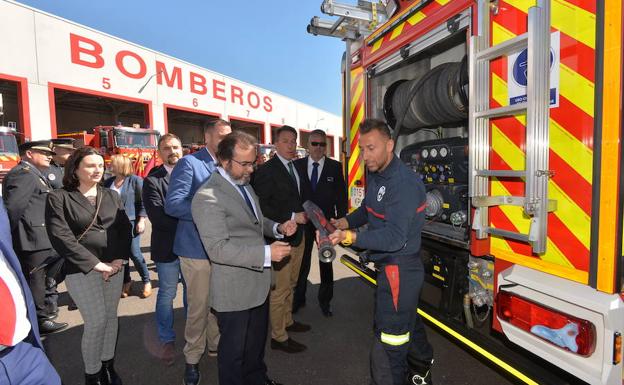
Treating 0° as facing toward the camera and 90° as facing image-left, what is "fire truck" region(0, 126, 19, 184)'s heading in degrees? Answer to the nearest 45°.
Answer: approximately 315°

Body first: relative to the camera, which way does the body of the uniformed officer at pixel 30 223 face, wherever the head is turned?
to the viewer's right

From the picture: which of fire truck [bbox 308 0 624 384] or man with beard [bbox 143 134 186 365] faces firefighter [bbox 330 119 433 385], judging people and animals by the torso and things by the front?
the man with beard

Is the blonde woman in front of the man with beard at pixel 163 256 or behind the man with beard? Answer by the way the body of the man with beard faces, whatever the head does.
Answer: behind

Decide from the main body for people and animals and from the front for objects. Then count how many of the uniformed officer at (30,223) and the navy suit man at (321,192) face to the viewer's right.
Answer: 1

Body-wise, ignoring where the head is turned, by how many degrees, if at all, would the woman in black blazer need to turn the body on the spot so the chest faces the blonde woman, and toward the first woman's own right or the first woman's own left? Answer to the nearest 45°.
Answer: approximately 135° to the first woman's own left

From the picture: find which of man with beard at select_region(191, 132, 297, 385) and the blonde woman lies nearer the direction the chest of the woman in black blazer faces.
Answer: the man with beard

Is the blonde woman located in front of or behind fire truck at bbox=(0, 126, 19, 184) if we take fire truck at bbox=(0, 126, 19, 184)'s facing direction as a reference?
in front

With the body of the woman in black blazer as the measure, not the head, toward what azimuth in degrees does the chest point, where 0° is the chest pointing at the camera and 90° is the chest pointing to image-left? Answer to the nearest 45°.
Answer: approximately 315°

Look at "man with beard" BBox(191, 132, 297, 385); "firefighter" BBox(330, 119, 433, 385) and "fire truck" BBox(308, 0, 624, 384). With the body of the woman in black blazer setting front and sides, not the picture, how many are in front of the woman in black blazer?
3
